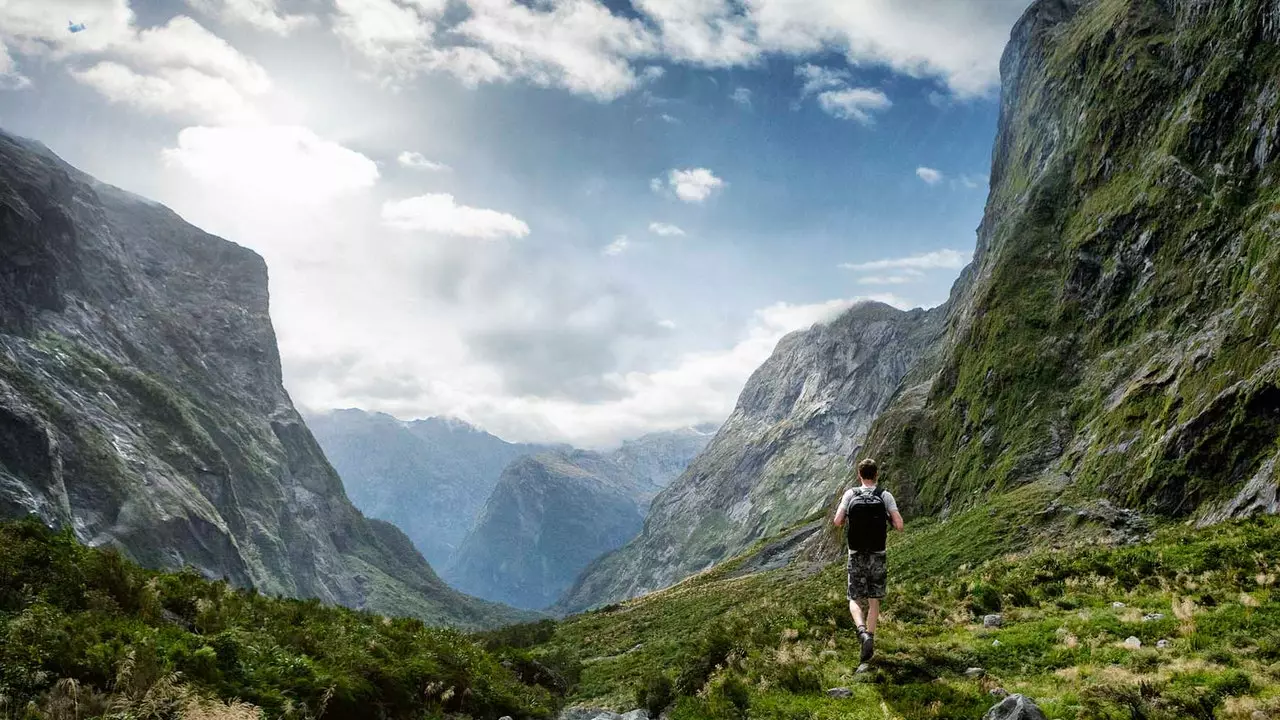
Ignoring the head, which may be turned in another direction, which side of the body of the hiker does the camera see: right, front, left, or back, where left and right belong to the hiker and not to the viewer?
back

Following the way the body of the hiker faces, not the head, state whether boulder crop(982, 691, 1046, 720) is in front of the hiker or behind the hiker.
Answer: behind

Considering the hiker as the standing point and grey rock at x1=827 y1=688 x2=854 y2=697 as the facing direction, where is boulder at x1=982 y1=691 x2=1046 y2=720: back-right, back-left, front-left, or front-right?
front-left
